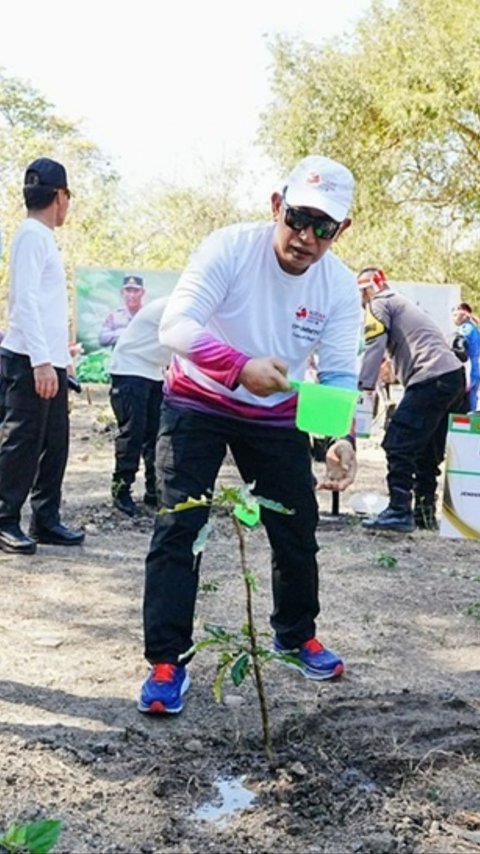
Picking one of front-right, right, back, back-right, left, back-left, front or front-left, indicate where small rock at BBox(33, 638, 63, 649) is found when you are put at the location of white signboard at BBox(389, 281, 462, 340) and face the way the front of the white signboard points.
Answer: front

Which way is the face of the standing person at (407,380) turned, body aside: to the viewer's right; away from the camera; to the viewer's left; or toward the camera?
to the viewer's left

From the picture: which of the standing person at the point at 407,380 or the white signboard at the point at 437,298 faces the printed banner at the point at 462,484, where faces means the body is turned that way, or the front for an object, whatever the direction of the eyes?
the white signboard

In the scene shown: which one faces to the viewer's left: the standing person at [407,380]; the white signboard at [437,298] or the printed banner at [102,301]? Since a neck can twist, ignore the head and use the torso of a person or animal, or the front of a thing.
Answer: the standing person

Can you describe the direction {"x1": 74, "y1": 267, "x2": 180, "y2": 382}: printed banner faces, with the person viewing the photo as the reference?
facing the viewer

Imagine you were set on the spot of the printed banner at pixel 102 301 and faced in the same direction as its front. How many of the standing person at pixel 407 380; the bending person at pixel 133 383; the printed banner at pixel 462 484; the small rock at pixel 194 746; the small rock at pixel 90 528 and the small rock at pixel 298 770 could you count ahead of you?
6

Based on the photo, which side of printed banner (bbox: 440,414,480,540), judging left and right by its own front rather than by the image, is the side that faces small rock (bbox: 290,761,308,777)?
front

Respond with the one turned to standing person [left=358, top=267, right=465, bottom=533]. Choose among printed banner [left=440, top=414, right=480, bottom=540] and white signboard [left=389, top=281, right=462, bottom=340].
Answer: the white signboard

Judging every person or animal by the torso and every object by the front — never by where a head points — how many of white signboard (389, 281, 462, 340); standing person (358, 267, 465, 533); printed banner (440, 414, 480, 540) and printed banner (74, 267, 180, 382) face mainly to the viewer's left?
1

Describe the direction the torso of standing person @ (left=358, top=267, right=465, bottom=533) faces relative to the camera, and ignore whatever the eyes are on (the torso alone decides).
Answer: to the viewer's left

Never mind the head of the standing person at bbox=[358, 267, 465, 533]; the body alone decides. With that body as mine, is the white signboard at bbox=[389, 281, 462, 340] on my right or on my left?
on my right

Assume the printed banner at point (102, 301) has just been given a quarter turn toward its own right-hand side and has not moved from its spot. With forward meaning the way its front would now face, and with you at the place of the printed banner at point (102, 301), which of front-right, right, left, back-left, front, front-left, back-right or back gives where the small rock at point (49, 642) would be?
left

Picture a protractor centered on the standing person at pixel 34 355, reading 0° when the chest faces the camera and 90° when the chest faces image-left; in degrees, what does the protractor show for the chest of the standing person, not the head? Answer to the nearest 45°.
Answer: approximately 270°

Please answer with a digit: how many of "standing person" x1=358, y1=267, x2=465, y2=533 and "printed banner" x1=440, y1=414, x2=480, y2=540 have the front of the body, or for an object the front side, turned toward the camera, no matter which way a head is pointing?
1
